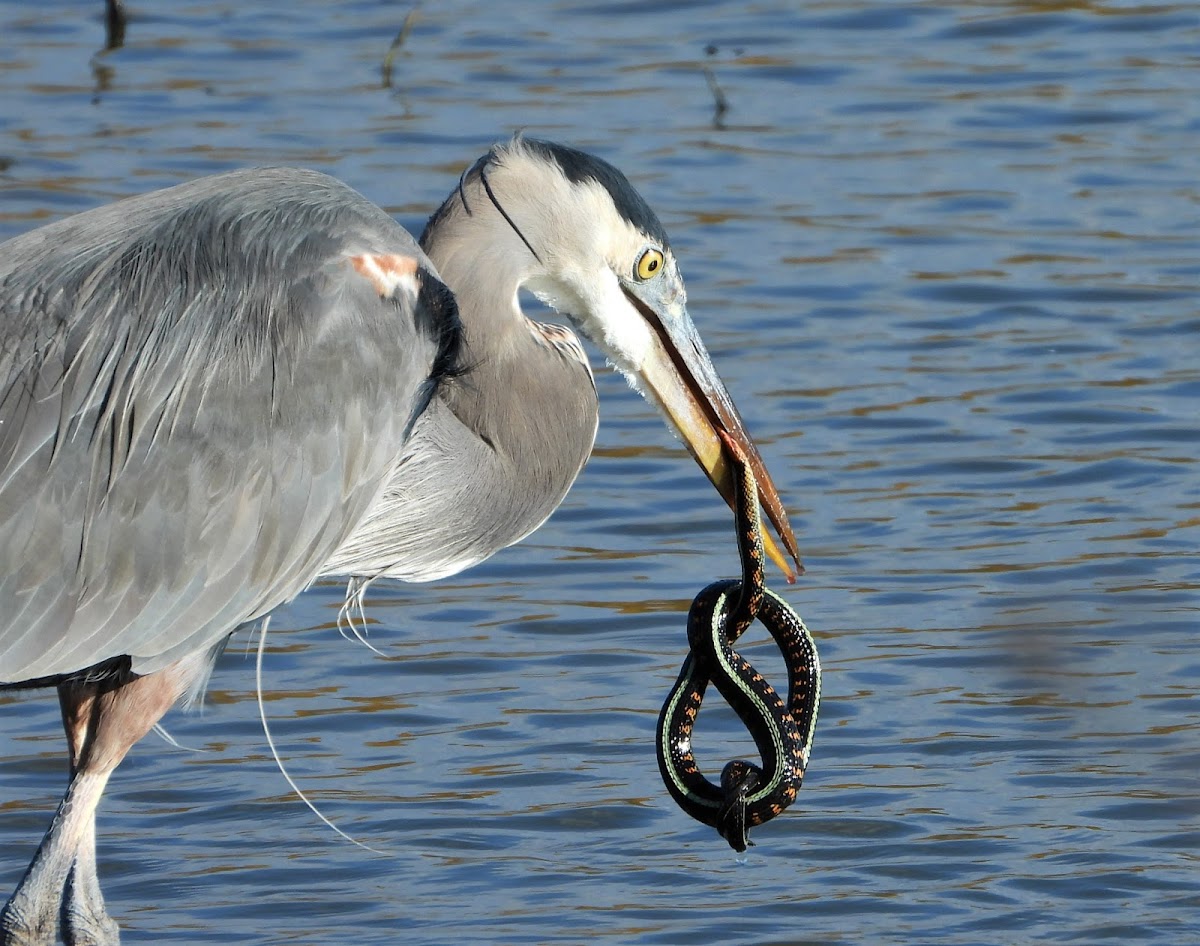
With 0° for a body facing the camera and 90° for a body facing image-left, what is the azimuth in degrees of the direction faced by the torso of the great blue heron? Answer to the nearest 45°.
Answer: approximately 270°
